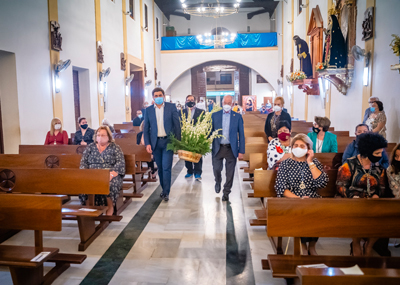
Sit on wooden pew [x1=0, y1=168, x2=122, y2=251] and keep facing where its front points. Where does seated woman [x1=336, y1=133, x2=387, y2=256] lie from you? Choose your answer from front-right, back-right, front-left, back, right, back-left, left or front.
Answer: front-left

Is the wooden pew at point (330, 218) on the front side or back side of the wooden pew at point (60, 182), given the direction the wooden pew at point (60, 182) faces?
on the front side

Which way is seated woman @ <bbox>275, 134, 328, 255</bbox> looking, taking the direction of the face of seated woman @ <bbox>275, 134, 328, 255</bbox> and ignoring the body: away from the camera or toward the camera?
toward the camera

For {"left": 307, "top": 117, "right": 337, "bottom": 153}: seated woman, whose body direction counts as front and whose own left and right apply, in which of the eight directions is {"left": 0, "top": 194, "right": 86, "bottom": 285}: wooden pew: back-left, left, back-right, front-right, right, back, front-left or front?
front

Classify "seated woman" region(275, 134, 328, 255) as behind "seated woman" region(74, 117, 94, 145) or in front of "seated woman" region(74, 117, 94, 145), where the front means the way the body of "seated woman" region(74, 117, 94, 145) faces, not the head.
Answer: in front

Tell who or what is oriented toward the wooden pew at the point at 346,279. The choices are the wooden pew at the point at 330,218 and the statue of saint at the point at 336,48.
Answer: the wooden pew at the point at 330,218

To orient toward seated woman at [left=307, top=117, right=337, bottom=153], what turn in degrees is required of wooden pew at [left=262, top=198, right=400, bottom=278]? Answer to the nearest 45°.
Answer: approximately 180°

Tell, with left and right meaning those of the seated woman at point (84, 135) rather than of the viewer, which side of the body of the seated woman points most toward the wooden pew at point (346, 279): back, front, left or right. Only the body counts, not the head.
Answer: front

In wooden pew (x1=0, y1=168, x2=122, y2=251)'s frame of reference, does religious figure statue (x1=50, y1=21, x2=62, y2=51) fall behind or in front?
behind

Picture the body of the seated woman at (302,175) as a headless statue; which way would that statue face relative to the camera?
toward the camera

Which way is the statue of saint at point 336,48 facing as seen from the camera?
to the viewer's left

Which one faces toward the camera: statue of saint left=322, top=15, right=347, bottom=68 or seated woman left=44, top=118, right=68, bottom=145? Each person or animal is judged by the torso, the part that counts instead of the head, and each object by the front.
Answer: the seated woman

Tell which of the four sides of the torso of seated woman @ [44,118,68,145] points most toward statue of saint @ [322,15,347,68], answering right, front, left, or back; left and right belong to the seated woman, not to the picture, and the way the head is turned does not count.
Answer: left

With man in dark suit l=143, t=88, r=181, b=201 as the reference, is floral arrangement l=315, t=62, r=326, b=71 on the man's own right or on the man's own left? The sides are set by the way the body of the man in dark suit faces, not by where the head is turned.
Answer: on the man's own left

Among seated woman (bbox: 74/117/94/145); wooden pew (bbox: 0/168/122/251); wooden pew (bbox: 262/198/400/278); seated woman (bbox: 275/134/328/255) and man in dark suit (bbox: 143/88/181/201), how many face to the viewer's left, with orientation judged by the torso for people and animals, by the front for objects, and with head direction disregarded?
0

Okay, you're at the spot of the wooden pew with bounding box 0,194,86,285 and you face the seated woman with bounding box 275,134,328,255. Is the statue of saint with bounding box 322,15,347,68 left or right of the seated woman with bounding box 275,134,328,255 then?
left

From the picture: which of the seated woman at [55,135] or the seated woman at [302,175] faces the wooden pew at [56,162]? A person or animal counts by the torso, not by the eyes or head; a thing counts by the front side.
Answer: the seated woman at [55,135]

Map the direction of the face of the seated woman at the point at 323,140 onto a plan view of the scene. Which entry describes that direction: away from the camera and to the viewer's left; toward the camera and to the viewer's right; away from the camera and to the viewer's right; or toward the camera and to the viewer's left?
toward the camera and to the viewer's left

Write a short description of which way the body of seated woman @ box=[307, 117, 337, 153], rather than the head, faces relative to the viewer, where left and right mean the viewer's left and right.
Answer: facing the viewer and to the left of the viewer

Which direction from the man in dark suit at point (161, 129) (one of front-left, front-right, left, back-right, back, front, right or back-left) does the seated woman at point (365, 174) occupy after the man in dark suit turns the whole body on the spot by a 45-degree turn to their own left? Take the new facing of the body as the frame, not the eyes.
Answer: front

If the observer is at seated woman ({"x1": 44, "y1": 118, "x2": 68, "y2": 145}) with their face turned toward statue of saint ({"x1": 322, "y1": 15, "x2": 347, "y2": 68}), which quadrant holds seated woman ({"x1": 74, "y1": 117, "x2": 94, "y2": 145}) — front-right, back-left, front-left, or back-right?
front-right

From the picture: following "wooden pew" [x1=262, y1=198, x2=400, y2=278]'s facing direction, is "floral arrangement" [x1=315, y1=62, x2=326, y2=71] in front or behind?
behind
